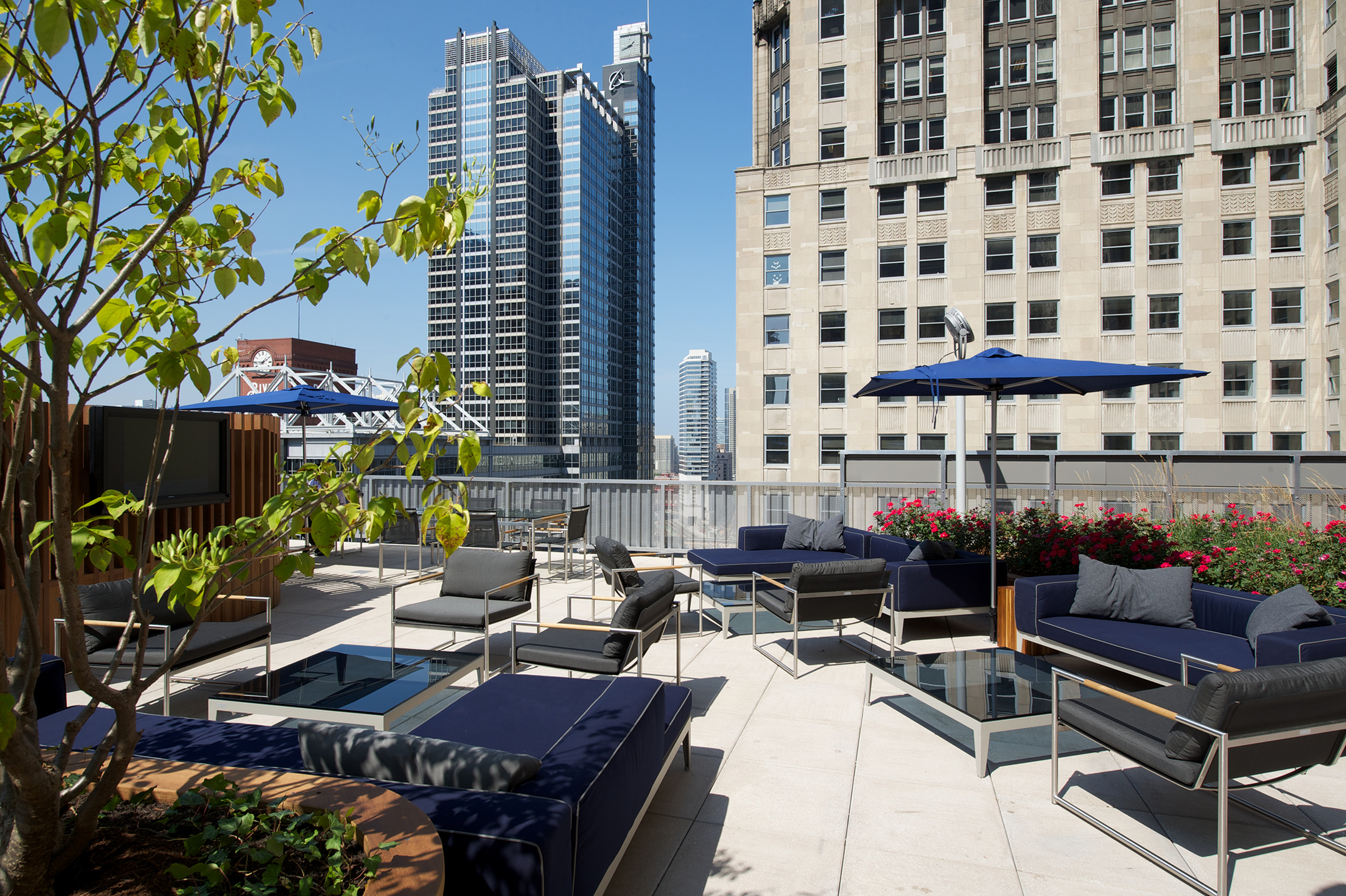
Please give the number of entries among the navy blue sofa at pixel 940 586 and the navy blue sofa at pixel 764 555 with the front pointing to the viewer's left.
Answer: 1

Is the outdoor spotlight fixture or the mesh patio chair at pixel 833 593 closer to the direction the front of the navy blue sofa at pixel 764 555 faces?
the mesh patio chair

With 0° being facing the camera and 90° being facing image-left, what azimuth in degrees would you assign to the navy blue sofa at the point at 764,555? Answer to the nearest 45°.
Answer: approximately 0°

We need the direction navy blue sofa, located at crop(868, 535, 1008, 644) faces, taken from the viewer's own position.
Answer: facing to the left of the viewer

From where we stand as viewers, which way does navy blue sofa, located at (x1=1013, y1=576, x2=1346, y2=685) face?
facing the viewer and to the left of the viewer

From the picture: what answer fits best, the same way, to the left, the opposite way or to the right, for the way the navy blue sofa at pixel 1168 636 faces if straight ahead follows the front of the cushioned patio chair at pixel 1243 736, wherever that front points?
to the left

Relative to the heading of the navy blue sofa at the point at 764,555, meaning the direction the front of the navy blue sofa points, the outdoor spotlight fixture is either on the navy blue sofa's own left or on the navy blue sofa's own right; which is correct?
on the navy blue sofa's own left

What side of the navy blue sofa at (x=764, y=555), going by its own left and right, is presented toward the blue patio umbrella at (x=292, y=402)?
right

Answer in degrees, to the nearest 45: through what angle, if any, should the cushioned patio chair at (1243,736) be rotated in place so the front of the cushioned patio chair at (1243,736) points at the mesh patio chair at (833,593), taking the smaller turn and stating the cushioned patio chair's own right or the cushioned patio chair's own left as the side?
0° — it already faces it

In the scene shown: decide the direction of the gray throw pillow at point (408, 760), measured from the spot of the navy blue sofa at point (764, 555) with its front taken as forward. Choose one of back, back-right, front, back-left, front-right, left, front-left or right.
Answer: front
